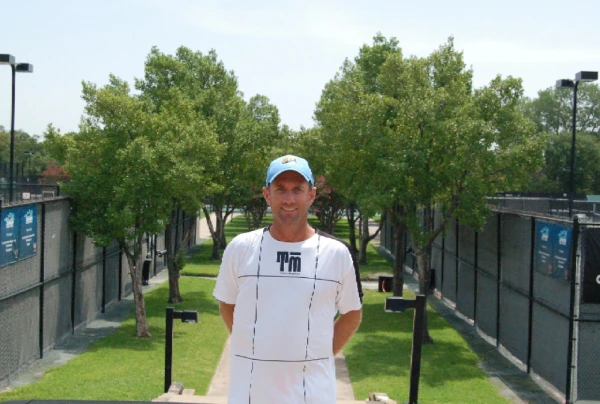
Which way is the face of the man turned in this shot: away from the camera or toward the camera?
toward the camera

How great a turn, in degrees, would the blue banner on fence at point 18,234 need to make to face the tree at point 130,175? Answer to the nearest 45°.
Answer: approximately 90° to its left

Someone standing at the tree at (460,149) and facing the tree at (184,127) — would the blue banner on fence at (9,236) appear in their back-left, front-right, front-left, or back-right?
front-left

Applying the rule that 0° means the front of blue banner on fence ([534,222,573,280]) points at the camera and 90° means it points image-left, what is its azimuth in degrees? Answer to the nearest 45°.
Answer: approximately 45°

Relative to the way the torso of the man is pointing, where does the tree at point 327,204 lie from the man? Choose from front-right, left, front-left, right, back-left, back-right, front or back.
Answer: back

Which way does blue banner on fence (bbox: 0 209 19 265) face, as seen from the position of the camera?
facing the viewer and to the right of the viewer

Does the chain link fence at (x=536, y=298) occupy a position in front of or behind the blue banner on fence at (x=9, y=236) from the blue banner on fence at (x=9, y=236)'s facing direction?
in front

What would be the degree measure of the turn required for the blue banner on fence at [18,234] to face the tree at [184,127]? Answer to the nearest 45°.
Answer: approximately 90° to its left

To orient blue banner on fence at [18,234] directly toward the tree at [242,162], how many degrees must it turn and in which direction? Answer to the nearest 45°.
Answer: approximately 90° to its left

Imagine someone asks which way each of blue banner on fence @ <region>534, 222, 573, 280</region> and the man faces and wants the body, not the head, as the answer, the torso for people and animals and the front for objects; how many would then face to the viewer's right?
0

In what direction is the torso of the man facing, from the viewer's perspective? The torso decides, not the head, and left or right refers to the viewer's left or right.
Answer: facing the viewer
